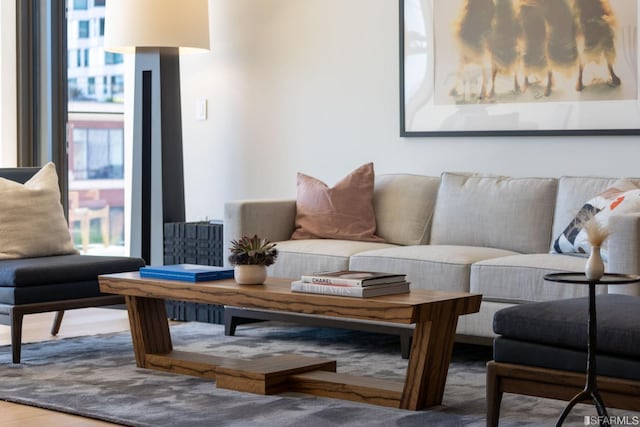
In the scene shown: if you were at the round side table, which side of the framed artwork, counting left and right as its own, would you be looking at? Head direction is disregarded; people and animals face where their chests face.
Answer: front

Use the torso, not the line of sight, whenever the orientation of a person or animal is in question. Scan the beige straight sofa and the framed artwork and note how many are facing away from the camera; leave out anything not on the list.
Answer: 0

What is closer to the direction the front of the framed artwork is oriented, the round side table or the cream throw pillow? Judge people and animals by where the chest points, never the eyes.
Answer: the round side table

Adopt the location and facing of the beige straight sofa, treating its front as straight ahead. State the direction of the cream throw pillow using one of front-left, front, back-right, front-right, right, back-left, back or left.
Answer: front-right

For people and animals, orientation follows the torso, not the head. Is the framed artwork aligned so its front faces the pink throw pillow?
no

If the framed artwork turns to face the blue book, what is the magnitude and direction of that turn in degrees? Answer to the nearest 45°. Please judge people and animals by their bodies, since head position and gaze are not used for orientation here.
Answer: approximately 45° to its right

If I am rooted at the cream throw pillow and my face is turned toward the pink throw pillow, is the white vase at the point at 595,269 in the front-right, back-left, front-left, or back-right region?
front-right

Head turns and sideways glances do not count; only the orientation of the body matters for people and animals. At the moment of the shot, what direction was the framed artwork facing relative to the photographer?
facing the viewer

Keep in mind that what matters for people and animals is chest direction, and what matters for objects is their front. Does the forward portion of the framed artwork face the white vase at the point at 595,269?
yes

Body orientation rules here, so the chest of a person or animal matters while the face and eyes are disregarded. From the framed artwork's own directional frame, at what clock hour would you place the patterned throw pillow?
The patterned throw pillow is roughly at 11 o'clock from the framed artwork.

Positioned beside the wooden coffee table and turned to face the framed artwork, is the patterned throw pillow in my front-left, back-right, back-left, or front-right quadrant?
front-right

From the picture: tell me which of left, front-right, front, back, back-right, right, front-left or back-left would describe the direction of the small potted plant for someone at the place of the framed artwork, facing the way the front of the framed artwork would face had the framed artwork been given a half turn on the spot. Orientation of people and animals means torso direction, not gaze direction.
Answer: back-left

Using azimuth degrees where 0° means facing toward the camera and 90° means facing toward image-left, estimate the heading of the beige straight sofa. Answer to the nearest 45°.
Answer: approximately 45°
